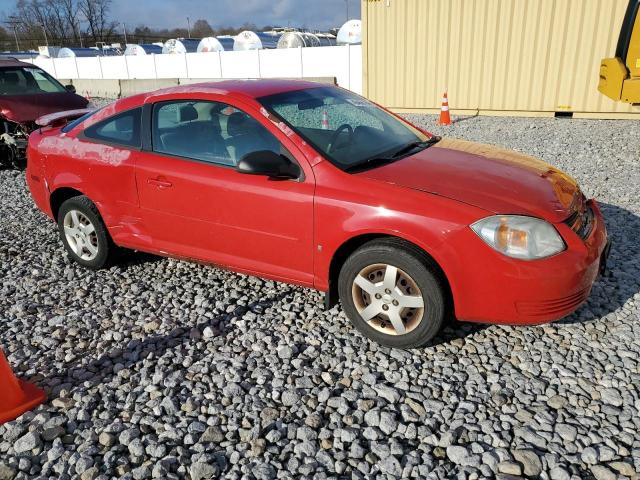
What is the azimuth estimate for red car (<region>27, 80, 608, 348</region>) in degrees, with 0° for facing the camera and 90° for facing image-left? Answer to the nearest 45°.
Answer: approximately 315°

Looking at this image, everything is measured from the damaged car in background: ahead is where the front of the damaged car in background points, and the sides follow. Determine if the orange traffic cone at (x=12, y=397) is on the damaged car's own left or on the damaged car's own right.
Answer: on the damaged car's own right

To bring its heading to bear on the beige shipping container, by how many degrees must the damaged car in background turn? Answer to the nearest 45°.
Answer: approximately 45° to its left

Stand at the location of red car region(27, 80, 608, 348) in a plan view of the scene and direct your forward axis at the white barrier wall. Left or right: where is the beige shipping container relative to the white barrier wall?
right

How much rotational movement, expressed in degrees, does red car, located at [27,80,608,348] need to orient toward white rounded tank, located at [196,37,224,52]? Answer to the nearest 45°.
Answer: approximately 135° to its left

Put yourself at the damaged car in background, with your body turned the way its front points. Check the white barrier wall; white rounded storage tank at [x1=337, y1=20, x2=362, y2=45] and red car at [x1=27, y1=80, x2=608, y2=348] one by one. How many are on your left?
2
